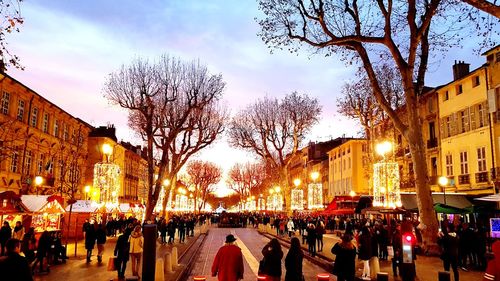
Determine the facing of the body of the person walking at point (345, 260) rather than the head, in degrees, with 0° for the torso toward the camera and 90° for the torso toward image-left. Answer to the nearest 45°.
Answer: approximately 180°

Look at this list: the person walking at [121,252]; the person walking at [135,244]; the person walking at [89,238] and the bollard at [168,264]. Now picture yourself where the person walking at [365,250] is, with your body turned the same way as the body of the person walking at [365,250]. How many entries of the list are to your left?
4

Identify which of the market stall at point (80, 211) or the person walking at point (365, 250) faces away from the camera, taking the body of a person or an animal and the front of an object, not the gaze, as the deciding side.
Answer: the person walking

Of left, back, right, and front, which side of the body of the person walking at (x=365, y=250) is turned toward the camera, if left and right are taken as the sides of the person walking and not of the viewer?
back

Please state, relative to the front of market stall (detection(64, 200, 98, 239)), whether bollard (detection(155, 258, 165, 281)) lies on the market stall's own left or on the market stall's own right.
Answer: on the market stall's own right

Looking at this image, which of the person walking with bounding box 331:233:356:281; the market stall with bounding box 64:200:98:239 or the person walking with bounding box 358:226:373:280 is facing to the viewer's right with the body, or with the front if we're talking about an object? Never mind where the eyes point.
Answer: the market stall

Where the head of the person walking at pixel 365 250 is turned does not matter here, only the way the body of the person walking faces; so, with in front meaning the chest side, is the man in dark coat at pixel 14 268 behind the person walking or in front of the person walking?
behind

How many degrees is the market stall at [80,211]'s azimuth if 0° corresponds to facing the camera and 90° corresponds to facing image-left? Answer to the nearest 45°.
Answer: approximately 270°

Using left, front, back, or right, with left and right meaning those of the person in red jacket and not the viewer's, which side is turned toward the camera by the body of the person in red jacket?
back
